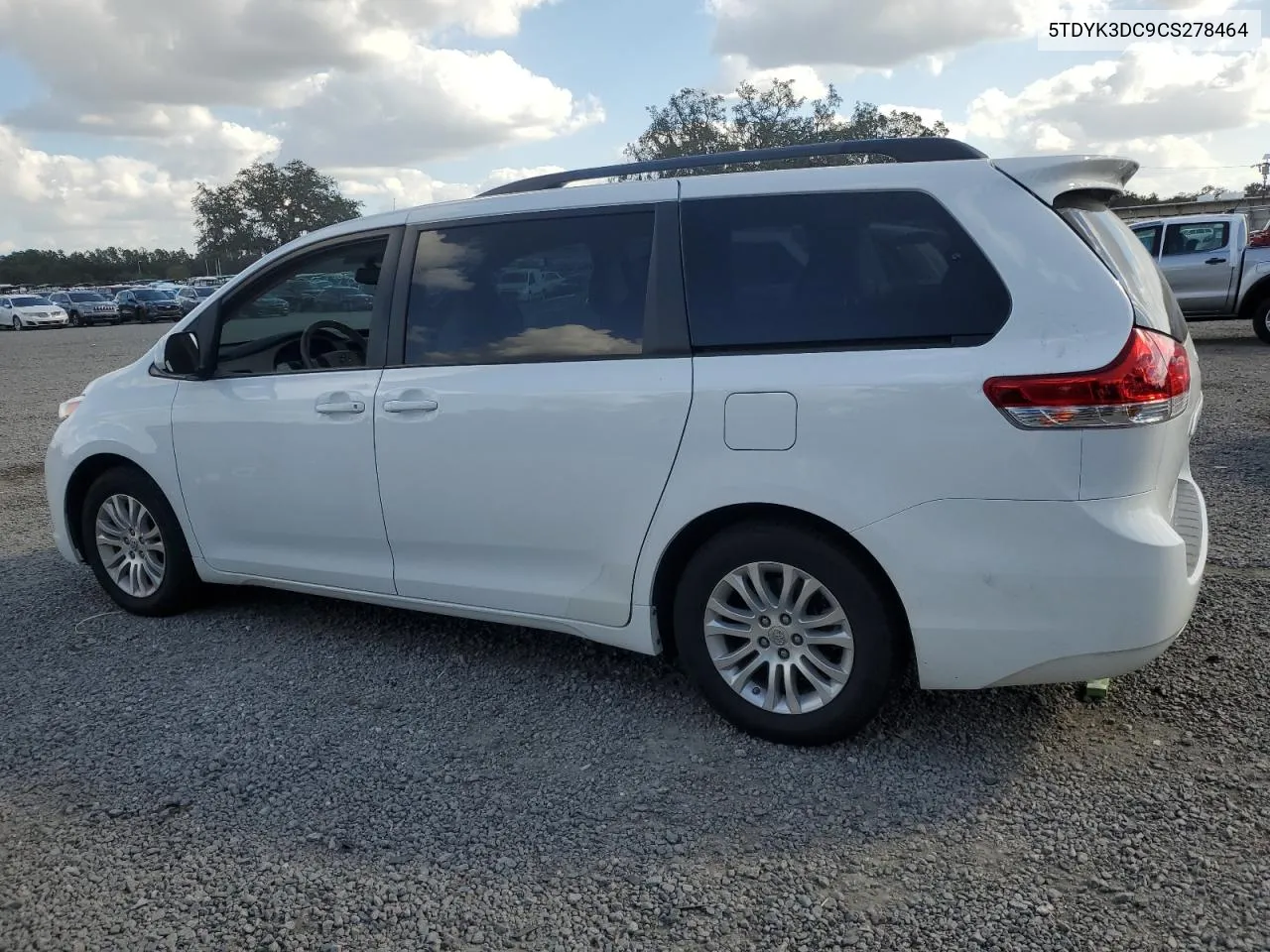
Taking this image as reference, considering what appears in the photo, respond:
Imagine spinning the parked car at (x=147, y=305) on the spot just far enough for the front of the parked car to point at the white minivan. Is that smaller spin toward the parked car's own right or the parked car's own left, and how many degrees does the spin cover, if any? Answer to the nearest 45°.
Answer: approximately 45° to the parked car's own right

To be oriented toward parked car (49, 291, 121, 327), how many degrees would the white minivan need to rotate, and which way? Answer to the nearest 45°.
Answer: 0° — it already faces it

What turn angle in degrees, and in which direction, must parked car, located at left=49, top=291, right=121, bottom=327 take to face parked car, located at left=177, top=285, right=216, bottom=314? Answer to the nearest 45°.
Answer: approximately 45° to its left
